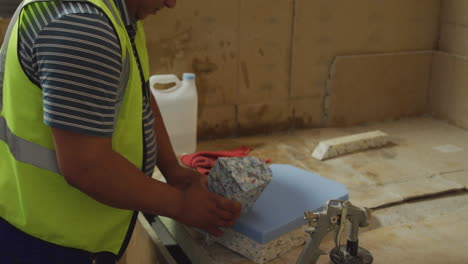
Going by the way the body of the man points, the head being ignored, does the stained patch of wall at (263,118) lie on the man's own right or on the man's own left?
on the man's own left

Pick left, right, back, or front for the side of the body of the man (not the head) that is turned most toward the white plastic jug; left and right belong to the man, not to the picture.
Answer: left

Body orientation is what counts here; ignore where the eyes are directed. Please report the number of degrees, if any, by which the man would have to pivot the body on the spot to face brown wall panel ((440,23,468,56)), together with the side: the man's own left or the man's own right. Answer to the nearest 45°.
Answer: approximately 45° to the man's own left

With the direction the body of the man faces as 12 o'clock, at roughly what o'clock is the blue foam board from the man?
The blue foam board is roughly at 11 o'clock from the man.

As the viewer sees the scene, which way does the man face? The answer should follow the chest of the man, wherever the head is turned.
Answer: to the viewer's right

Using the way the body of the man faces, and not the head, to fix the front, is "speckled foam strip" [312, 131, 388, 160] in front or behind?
in front
